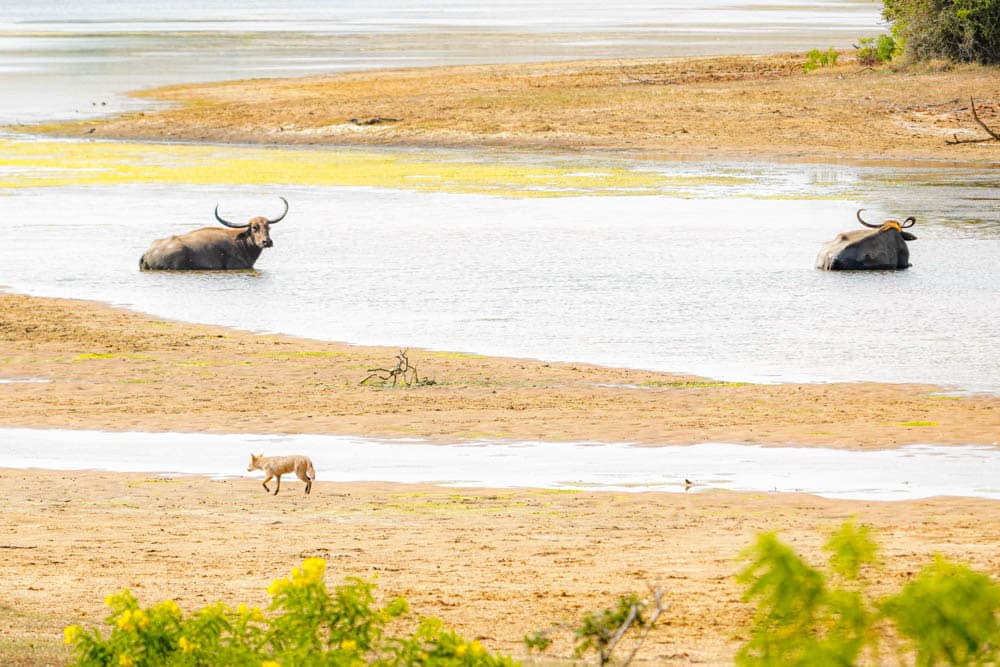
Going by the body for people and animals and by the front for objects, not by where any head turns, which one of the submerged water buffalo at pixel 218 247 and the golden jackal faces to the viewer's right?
the submerged water buffalo

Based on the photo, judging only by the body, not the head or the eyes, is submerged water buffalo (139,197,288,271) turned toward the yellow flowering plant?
no

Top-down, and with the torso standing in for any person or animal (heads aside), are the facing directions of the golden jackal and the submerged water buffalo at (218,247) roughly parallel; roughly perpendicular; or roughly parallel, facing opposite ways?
roughly parallel, facing opposite ways

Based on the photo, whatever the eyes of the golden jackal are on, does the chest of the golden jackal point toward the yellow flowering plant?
no

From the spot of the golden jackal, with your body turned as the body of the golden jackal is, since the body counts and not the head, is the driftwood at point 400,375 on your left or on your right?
on your right

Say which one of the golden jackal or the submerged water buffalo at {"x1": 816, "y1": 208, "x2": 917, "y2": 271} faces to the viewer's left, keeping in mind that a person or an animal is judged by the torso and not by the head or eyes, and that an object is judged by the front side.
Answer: the golden jackal

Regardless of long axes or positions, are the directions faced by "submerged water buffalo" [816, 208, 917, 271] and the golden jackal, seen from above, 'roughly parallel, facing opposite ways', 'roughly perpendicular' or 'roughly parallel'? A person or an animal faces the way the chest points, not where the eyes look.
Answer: roughly parallel, facing opposite ways

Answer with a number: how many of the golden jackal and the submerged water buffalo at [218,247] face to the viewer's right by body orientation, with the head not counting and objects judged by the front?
1

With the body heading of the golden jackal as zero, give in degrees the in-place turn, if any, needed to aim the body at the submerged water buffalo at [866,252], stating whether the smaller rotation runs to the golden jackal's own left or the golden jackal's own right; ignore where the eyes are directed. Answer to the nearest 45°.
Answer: approximately 135° to the golden jackal's own right

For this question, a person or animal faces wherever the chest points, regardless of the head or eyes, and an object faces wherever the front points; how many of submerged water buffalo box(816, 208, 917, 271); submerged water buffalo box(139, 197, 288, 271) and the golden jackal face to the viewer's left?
1

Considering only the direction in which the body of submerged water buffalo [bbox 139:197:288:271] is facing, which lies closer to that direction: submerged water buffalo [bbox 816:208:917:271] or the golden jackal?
the submerged water buffalo

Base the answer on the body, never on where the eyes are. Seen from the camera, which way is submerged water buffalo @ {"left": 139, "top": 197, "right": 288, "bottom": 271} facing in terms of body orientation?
to the viewer's right

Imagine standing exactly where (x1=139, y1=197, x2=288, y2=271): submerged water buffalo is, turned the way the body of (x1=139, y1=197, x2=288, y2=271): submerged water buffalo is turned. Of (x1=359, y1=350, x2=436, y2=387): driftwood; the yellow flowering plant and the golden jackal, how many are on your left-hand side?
0

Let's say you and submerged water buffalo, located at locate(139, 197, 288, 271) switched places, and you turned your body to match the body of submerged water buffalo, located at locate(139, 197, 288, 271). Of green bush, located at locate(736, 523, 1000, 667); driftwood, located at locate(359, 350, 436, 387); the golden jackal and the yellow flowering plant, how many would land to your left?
0

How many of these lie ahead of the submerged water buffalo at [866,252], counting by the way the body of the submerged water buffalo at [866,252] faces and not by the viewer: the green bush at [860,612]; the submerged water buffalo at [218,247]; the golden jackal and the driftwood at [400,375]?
0

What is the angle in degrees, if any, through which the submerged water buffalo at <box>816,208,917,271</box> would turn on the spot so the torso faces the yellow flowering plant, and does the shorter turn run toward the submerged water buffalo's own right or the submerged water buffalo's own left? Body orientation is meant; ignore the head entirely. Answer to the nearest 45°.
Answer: approximately 135° to the submerged water buffalo's own right

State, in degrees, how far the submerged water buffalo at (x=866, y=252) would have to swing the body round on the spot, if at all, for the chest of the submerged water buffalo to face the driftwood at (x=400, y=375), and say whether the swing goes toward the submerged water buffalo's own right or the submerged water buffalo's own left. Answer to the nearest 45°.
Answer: approximately 180°
